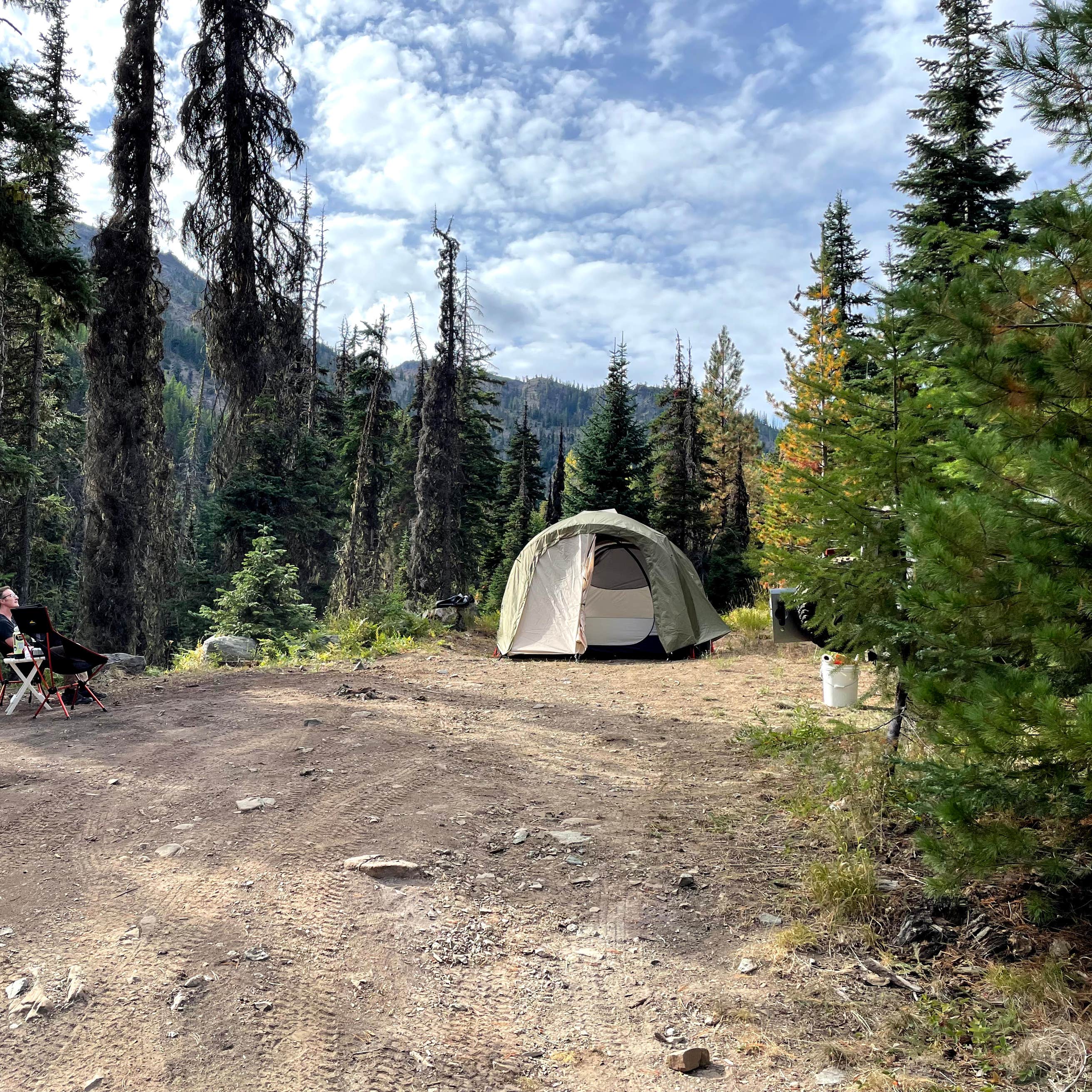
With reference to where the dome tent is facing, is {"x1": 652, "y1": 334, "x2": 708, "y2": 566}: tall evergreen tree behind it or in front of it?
behind

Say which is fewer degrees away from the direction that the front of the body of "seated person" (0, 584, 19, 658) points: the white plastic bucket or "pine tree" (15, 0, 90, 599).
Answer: the white plastic bucket

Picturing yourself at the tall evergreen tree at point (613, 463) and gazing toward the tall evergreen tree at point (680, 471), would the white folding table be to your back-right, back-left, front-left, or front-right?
back-right

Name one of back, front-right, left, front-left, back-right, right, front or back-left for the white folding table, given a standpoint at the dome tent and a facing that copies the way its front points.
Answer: front-right

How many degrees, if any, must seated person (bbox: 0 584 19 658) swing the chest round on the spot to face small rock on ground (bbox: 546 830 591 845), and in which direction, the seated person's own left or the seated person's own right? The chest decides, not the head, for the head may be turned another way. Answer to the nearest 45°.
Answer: approximately 45° to the seated person's own right

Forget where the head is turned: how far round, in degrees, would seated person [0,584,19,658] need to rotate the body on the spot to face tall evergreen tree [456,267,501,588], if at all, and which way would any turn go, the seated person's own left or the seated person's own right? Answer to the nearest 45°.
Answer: approximately 45° to the seated person's own left

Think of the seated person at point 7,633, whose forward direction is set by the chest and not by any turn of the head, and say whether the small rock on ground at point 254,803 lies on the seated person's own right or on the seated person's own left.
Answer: on the seated person's own right

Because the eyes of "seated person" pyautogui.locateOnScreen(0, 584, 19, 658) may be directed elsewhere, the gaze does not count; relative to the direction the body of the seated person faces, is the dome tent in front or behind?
in front

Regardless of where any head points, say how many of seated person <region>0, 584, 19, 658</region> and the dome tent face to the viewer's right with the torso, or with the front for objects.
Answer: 1

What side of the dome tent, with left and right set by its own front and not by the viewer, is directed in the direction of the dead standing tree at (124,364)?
right

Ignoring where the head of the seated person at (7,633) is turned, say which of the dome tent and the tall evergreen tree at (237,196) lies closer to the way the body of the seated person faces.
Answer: the dome tent

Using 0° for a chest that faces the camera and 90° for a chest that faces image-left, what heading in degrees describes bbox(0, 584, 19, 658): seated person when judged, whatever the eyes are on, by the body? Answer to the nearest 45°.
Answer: approximately 270°

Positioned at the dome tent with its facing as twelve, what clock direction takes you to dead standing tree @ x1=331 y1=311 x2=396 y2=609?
The dead standing tree is roughly at 5 o'clock from the dome tent.

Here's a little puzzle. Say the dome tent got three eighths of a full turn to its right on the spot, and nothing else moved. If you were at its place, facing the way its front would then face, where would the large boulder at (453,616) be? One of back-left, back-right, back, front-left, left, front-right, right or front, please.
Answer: front

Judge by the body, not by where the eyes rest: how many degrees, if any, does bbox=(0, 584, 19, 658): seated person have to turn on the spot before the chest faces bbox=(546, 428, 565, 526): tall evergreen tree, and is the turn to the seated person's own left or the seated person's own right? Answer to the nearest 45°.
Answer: approximately 45° to the seated person's own left

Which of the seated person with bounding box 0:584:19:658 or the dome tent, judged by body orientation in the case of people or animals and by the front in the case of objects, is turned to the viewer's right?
the seated person
